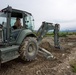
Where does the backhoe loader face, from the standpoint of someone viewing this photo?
facing the viewer and to the left of the viewer
